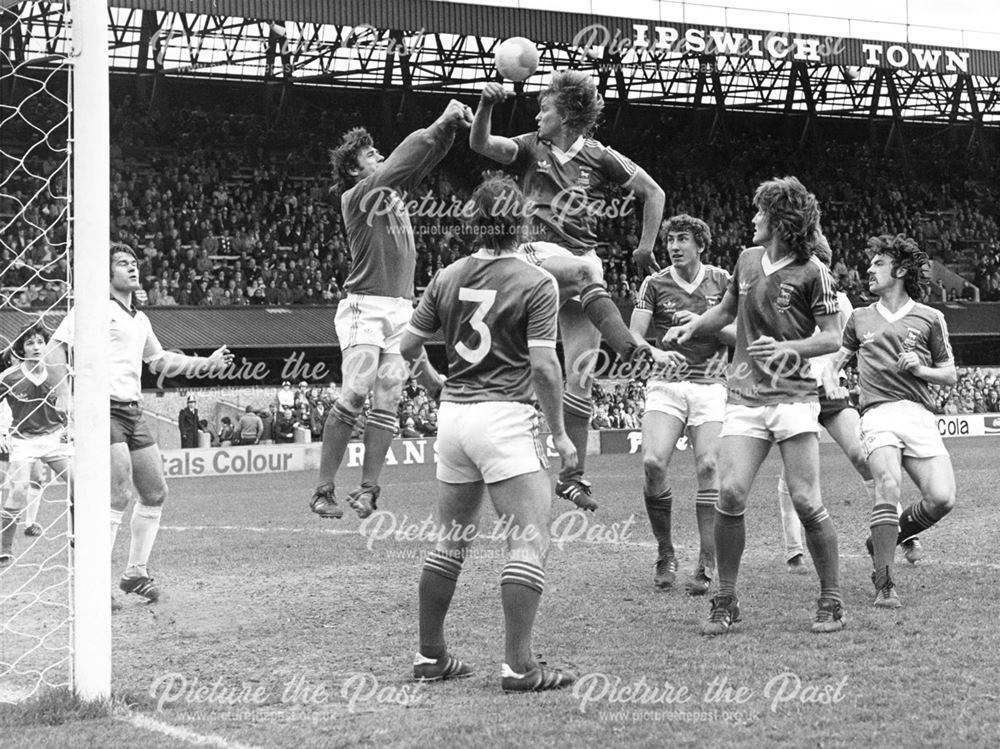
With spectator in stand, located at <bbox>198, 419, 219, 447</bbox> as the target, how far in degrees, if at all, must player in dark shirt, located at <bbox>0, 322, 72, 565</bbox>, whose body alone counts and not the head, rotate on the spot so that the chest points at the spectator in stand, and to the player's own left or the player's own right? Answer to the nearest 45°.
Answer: approximately 180°

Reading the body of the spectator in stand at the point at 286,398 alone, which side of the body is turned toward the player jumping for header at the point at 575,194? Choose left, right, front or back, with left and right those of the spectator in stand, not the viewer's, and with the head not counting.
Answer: front

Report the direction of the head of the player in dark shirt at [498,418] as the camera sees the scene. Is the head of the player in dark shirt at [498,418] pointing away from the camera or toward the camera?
away from the camera

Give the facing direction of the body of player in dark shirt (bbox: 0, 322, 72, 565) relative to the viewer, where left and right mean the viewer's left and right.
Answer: facing the viewer

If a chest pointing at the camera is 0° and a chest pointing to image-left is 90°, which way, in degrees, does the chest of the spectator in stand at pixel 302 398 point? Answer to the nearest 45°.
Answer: approximately 0°

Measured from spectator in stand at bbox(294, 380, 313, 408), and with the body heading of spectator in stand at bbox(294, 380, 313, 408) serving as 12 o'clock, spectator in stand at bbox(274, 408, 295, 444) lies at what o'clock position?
spectator in stand at bbox(274, 408, 295, 444) is roughly at 1 o'clock from spectator in stand at bbox(294, 380, 313, 408).

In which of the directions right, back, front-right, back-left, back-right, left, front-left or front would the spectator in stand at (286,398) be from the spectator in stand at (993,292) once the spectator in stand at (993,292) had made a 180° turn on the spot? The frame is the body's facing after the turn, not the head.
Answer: back-left

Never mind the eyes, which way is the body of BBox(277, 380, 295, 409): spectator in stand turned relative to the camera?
toward the camera

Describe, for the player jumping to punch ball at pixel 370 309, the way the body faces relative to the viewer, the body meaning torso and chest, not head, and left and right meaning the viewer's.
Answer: facing the viewer and to the right of the viewer

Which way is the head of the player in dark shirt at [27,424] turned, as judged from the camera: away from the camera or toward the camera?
toward the camera

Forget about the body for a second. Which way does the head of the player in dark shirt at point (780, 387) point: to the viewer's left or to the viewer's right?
to the viewer's left

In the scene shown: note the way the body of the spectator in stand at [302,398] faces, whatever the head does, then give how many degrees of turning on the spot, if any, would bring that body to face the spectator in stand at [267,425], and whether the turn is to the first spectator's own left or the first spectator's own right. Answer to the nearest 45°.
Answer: approximately 45° to the first spectator's own right

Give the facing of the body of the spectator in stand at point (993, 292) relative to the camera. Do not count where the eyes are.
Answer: toward the camera

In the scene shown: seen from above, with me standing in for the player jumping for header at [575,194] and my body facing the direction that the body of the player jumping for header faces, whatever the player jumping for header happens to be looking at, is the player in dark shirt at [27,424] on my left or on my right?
on my right
